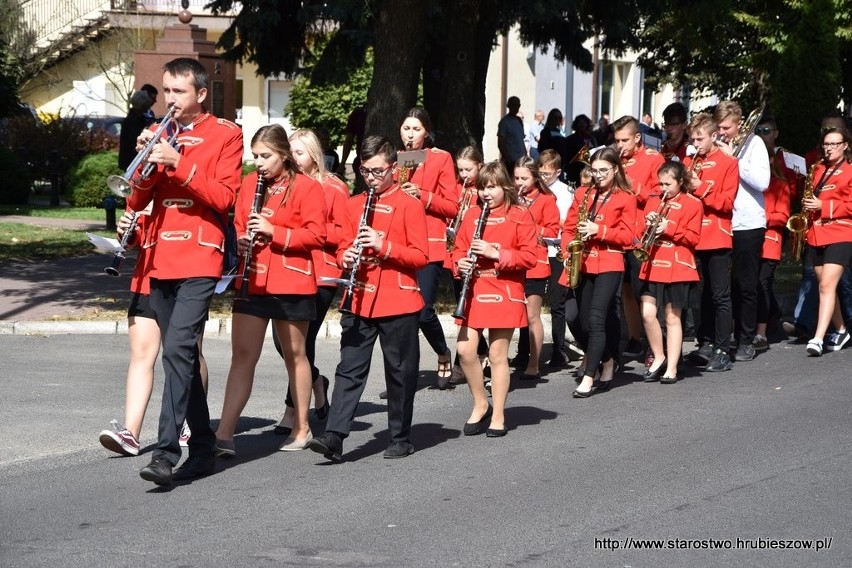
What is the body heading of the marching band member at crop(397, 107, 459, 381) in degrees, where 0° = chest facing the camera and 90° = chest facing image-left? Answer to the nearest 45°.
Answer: approximately 45°

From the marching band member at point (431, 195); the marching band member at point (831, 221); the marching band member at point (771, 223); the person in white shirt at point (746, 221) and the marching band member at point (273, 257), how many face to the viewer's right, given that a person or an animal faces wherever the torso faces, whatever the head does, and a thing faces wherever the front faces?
0

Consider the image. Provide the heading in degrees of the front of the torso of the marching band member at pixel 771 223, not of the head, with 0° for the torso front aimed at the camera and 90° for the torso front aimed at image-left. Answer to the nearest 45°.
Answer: approximately 45°

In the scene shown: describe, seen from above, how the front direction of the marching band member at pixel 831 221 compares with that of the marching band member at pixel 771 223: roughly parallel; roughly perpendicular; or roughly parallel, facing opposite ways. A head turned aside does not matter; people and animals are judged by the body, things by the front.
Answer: roughly parallel

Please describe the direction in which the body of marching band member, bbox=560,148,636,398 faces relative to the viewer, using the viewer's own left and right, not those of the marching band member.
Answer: facing the viewer and to the left of the viewer

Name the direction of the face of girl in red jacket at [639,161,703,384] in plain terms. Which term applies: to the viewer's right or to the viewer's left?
to the viewer's left

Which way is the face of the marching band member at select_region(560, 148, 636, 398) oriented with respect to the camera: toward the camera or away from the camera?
toward the camera

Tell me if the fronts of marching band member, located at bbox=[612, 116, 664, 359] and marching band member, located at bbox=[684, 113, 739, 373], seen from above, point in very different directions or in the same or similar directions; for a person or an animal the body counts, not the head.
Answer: same or similar directions

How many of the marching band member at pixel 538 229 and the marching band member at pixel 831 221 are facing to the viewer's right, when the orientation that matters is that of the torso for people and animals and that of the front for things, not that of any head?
0

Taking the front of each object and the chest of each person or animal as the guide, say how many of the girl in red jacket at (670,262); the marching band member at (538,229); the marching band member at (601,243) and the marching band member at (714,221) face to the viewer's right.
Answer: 0

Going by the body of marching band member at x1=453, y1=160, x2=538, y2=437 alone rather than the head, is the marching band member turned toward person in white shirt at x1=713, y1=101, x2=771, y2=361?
no

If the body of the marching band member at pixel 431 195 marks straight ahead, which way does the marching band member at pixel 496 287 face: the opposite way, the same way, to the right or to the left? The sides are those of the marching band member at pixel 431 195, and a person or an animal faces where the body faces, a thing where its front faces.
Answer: the same way

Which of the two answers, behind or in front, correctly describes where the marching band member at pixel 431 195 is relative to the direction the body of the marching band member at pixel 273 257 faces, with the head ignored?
behind

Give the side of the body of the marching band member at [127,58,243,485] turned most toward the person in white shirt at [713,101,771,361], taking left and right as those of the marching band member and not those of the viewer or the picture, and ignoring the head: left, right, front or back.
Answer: back

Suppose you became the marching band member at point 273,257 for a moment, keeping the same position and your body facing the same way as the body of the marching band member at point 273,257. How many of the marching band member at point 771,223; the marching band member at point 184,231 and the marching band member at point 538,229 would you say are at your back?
2

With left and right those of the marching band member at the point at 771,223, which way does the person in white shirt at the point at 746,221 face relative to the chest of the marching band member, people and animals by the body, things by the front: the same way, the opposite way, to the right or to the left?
the same way

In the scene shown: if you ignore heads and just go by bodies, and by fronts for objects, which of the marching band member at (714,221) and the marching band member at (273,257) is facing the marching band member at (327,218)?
the marching band member at (714,221)

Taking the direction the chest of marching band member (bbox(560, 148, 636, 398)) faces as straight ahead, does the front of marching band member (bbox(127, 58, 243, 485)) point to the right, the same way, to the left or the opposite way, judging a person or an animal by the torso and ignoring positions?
the same way

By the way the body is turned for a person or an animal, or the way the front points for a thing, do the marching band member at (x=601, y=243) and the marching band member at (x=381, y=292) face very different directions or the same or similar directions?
same or similar directions

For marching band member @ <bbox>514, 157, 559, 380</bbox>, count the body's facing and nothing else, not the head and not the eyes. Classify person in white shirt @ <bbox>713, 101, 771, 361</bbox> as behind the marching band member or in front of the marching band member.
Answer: behind

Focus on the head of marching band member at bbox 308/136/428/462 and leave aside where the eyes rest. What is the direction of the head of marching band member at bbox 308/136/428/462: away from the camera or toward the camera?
toward the camera

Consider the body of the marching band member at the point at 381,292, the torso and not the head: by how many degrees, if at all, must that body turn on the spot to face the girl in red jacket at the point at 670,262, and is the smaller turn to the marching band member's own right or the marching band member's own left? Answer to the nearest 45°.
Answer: approximately 180°

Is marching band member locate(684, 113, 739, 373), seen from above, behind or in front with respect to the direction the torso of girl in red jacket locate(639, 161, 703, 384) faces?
behind

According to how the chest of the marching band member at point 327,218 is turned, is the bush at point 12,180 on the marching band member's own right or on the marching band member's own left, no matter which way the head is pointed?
on the marching band member's own right
